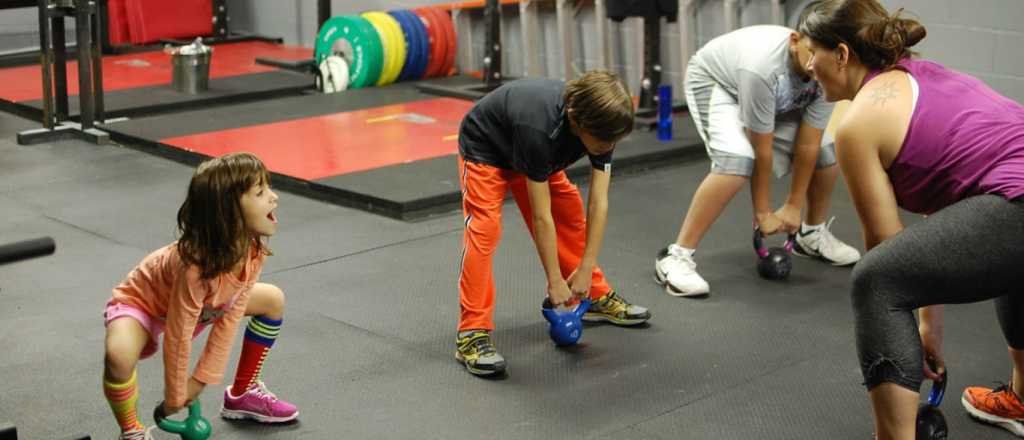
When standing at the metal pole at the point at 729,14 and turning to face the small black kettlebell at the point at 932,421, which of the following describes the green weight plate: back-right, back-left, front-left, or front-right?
back-right

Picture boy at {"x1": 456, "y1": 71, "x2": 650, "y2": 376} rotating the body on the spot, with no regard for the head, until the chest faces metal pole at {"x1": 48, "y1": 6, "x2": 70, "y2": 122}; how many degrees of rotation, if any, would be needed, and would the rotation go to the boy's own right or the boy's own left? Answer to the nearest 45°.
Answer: approximately 180°

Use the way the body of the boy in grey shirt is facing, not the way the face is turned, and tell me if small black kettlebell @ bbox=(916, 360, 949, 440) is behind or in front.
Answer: in front

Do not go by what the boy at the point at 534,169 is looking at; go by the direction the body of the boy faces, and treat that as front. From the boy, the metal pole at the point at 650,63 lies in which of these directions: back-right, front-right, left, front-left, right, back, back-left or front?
back-left

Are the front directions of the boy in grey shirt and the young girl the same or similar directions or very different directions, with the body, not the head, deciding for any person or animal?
same or similar directions

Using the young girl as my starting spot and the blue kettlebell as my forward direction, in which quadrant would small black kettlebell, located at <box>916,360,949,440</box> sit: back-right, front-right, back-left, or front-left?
front-right

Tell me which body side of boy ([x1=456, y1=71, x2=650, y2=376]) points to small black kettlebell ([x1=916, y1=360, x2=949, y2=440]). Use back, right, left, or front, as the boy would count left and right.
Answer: front

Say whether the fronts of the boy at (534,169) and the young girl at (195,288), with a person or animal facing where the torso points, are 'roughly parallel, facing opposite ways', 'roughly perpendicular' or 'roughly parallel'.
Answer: roughly parallel

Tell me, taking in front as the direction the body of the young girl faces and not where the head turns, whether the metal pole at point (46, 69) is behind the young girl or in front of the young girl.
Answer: behind

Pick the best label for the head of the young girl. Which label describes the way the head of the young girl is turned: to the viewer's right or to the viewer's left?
to the viewer's right

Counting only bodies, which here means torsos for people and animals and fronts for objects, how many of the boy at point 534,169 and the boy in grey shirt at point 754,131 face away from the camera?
0

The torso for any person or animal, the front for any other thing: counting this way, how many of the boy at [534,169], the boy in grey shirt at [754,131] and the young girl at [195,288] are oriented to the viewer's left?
0

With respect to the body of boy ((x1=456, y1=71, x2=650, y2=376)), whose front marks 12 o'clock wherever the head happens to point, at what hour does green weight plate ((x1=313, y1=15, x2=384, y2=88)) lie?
The green weight plate is roughly at 7 o'clock from the boy.

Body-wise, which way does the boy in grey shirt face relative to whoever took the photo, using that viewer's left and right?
facing the viewer and to the right of the viewer

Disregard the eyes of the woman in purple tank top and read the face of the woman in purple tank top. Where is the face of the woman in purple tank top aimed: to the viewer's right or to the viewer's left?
to the viewer's left

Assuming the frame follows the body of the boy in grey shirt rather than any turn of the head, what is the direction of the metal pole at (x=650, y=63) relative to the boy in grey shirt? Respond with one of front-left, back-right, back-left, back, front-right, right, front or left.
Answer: back-left
